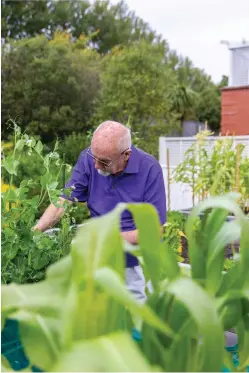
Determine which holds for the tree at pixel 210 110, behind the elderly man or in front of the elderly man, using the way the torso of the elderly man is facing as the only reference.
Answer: behind

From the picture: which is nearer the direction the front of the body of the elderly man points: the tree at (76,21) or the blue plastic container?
the blue plastic container

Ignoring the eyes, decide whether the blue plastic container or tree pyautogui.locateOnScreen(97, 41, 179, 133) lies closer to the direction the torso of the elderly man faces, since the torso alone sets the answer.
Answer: the blue plastic container

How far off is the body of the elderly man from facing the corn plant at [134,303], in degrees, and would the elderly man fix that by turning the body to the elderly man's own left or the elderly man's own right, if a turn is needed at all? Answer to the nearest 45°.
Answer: approximately 45° to the elderly man's own left

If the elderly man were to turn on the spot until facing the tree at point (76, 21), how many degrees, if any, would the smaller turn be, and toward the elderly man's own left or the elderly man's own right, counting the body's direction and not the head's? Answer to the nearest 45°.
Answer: approximately 135° to the elderly man's own right

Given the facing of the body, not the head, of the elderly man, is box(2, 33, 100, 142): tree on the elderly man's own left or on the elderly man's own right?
on the elderly man's own right

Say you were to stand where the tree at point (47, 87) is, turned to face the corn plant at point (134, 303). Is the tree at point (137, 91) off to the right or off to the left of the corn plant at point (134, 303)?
left

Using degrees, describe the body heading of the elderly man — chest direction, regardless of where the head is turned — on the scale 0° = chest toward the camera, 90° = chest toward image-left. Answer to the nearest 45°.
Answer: approximately 45°

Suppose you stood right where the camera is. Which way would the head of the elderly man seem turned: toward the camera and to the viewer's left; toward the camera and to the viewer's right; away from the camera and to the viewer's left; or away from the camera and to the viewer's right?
toward the camera and to the viewer's left
